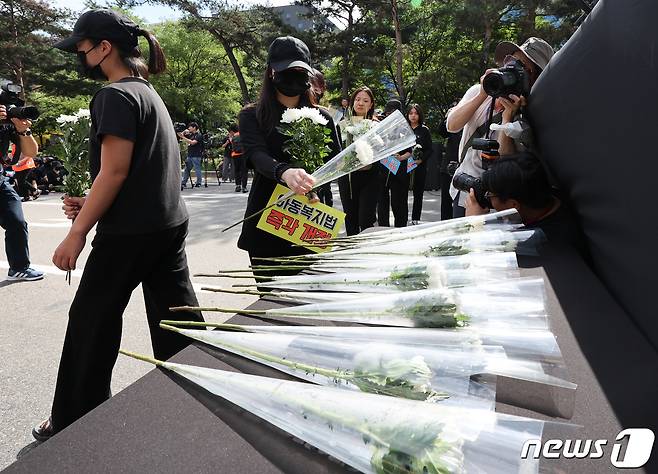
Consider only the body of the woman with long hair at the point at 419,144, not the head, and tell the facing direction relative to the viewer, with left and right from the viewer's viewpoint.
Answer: facing the viewer and to the left of the viewer

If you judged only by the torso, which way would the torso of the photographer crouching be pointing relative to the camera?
to the viewer's left

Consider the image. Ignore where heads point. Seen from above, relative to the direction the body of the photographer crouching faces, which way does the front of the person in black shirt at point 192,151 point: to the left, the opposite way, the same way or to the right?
to the left

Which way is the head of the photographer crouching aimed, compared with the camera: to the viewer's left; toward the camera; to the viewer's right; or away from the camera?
to the viewer's left

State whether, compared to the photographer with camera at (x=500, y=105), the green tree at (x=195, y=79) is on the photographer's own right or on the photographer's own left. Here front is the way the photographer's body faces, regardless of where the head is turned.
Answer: on the photographer's own right

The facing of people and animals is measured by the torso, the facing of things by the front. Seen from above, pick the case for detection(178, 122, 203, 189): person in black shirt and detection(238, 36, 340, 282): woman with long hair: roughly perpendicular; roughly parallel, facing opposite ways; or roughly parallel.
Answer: roughly perpendicular

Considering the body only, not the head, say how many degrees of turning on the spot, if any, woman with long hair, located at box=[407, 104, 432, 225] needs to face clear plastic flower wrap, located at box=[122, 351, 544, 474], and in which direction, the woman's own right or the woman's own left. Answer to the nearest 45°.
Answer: approximately 45° to the woman's own left

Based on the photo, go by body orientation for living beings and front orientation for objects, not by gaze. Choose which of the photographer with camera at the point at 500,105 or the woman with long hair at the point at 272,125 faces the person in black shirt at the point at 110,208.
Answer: the photographer with camera

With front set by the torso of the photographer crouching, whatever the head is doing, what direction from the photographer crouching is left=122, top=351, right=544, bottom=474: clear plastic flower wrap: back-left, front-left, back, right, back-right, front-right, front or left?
left

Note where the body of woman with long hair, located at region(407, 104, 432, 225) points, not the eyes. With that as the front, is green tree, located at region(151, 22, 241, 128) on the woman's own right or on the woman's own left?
on the woman's own right

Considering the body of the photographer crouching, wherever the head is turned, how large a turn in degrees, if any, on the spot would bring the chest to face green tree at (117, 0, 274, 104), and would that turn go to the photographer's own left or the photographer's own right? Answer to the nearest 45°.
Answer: approximately 45° to the photographer's own right

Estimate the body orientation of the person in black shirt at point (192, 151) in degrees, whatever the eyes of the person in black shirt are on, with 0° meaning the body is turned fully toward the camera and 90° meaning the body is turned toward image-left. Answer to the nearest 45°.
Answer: approximately 45°

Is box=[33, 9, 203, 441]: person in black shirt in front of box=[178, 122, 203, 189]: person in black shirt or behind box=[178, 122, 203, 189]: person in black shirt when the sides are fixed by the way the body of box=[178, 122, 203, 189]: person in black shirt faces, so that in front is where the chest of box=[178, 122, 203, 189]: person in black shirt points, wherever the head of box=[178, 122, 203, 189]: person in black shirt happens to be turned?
in front

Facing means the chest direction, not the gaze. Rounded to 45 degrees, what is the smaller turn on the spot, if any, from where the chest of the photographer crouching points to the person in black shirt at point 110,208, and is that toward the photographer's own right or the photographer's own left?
approximately 45° to the photographer's own left
